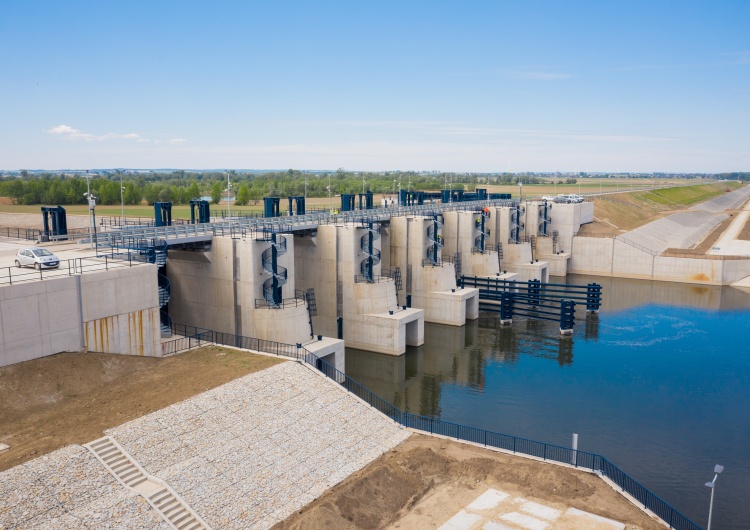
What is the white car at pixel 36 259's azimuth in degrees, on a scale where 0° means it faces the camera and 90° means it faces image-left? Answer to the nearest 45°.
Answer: approximately 315°

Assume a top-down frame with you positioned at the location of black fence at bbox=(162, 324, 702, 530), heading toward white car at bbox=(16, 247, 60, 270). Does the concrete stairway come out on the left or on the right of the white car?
left

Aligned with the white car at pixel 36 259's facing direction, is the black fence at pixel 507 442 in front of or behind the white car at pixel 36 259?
in front

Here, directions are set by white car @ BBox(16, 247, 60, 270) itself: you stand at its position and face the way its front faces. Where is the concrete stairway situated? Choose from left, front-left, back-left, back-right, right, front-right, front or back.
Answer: front-right
